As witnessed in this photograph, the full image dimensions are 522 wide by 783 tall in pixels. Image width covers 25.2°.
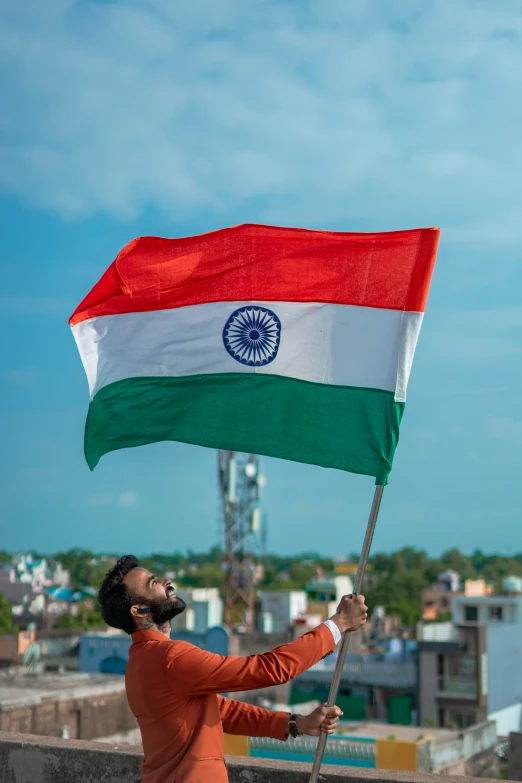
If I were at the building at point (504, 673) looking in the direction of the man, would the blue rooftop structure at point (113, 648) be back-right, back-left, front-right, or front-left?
front-right

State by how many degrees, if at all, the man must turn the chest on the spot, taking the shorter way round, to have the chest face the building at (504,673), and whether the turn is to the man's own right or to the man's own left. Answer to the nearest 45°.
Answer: approximately 90° to the man's own left

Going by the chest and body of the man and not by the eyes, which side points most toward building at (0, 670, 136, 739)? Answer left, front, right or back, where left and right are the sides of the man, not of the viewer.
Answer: left

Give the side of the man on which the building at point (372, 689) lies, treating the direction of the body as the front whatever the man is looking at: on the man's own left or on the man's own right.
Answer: on the man's own left

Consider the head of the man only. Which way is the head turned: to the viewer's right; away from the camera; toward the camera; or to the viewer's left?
to the viewer's right

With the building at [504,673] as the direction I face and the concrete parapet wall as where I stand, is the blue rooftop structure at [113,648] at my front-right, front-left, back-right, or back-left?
front-left

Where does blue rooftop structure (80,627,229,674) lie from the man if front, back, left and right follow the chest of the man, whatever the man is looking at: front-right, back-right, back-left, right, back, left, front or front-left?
left

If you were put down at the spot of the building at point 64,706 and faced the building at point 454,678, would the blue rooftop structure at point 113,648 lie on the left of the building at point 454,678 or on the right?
left

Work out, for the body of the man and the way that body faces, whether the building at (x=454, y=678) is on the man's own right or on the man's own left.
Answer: on the man's own left

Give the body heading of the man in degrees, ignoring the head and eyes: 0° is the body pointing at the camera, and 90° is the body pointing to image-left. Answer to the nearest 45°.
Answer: approximately 270°
